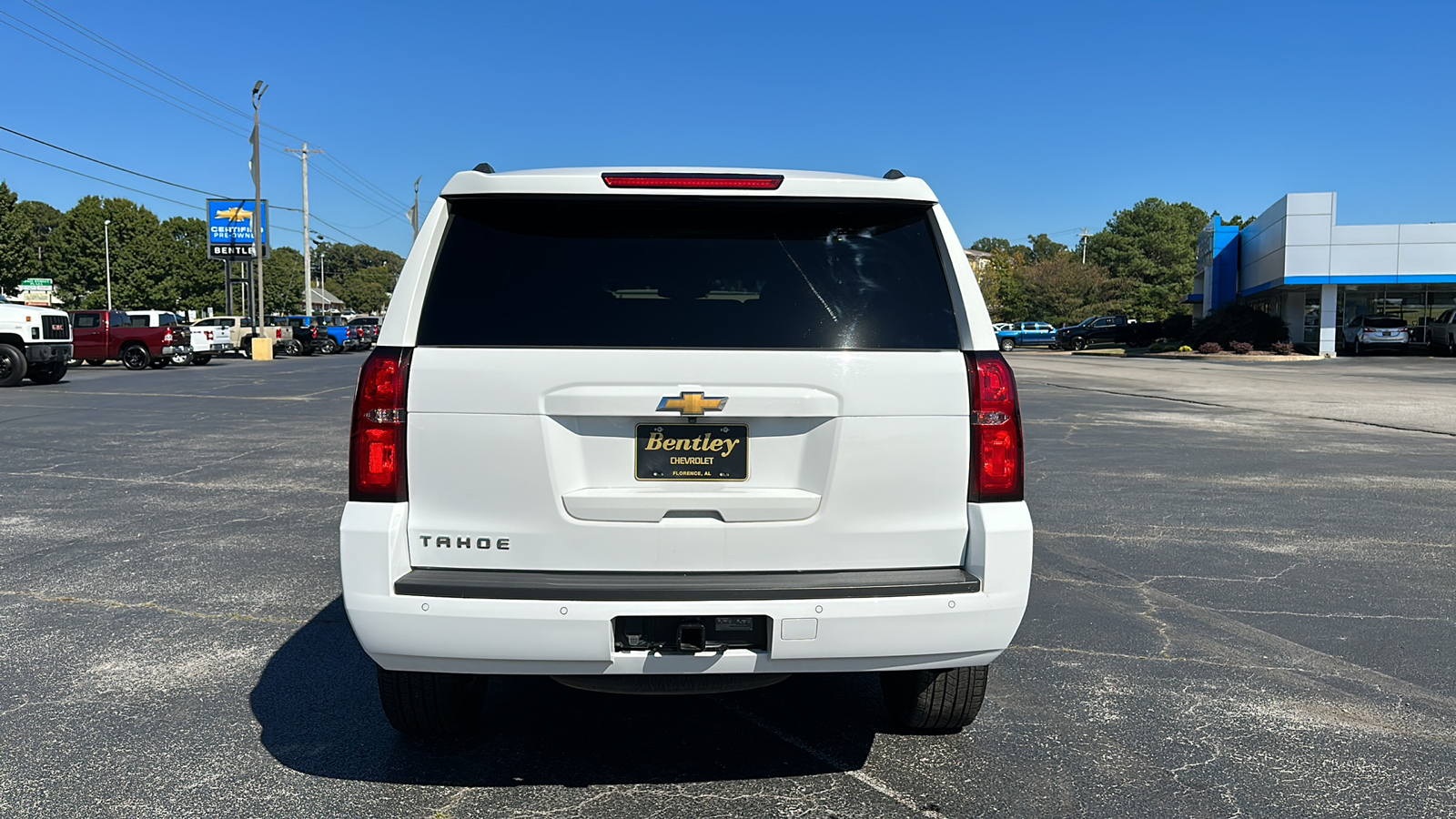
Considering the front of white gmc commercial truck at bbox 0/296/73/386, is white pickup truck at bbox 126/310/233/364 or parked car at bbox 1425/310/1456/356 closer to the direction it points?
the parked car

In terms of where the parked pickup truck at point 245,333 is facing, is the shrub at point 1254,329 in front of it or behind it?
behind

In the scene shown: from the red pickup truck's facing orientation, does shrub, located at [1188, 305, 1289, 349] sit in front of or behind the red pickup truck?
behind

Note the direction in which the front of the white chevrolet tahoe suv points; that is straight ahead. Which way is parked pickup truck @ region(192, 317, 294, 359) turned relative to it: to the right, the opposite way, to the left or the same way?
to the left

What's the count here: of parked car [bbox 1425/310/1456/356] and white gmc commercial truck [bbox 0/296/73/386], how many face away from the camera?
0

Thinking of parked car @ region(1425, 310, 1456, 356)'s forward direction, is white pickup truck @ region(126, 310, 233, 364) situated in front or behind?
in front

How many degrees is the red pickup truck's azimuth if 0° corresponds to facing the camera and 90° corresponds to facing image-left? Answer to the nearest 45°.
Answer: approximately 135°

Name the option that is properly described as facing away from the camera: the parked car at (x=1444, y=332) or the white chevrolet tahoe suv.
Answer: the white chevrolet tahoe suv

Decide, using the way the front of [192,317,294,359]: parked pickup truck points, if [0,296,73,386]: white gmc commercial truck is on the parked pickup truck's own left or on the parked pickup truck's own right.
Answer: on the parked pickup truck's own left

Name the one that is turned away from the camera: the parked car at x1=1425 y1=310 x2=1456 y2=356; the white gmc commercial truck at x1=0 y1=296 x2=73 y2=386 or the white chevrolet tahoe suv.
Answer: the white chevrolet tahoe suv

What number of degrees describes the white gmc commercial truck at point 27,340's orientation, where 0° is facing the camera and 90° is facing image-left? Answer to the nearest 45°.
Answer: approximately 315°

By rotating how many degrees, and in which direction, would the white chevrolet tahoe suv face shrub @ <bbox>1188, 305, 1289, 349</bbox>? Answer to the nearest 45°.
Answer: approximately 45° to its right

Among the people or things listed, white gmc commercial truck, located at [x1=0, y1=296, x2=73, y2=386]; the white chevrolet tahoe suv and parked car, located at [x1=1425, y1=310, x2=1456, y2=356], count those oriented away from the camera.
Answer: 1

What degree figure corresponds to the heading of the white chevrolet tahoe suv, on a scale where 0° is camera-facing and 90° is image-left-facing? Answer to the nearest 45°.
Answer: approximately 180°

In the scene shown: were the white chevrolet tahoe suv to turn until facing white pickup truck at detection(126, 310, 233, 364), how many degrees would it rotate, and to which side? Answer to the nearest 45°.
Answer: approximately 45° to its left

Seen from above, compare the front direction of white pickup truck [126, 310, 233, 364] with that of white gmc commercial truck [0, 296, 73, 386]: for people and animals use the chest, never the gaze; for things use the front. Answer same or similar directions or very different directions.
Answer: very different directions
